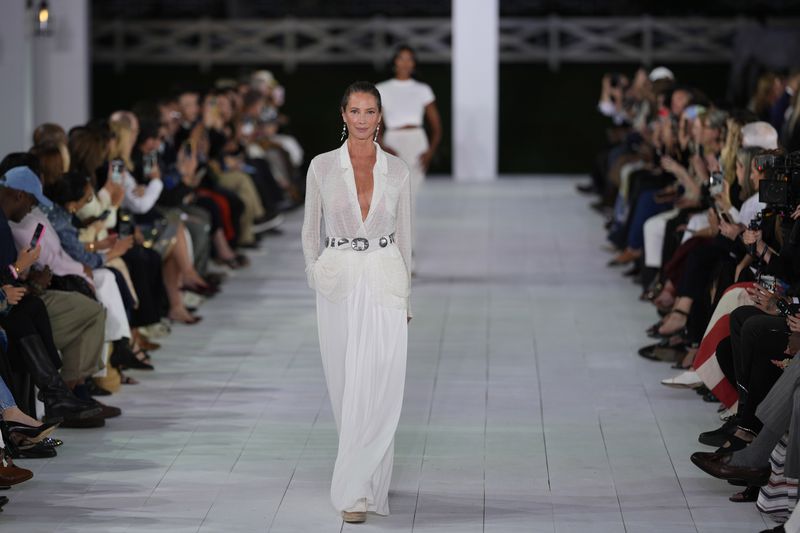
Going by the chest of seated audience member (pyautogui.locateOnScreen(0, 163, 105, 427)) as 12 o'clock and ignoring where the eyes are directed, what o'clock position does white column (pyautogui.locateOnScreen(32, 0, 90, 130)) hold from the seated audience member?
The white column is roughly at 9 o'clock from the seated audience member.

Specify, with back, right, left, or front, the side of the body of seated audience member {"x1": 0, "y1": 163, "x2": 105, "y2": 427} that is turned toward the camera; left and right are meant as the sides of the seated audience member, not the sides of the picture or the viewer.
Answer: right

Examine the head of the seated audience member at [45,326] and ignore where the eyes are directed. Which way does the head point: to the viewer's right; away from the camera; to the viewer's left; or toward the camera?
to the viewer's right

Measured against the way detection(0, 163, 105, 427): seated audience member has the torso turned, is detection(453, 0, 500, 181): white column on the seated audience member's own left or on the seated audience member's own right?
on the seated audience member's own left

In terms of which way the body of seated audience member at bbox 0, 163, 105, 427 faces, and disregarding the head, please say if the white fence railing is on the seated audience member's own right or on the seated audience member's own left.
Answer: on the seated audience member's own left

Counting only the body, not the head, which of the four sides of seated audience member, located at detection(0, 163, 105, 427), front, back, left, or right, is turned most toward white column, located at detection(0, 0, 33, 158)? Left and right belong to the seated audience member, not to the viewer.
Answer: left
